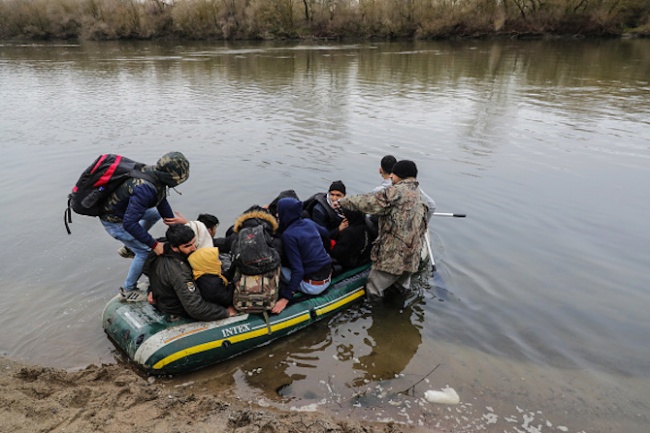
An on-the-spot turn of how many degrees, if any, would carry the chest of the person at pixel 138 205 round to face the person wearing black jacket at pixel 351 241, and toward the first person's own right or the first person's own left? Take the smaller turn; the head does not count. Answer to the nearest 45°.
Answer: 0° — they already face them

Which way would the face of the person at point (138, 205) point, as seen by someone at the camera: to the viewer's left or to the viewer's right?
to the viewer's right

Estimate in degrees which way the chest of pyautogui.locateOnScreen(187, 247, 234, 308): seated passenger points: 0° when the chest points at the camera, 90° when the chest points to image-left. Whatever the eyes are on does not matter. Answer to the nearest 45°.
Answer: approximately 225°

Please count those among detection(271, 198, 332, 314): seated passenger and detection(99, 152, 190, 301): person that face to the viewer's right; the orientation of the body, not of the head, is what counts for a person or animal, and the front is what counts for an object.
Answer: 1

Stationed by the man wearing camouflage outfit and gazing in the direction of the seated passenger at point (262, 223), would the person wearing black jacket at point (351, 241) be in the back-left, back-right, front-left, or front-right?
front-right

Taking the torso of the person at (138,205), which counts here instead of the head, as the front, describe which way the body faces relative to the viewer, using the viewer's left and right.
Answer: facing to the right of the viewer

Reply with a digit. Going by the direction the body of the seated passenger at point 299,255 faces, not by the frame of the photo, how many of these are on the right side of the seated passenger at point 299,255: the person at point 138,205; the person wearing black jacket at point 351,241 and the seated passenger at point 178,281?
1

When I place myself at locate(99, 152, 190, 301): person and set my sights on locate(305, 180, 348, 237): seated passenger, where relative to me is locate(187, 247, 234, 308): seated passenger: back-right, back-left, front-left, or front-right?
front-right
